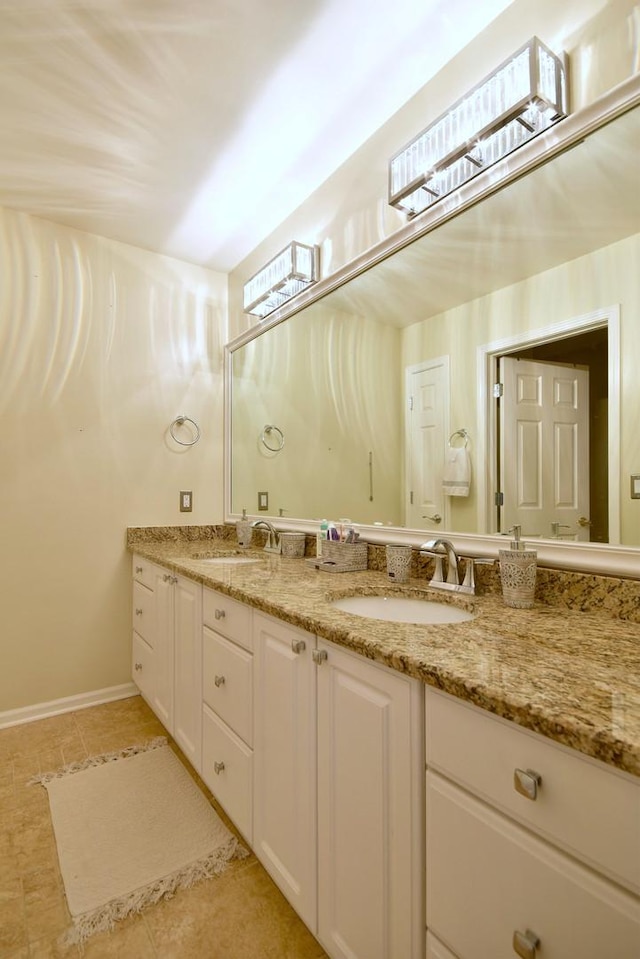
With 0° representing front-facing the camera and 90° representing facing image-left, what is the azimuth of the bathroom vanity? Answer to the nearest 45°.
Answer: approximately 45°

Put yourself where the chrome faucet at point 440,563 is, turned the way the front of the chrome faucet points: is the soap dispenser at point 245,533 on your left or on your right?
on your right

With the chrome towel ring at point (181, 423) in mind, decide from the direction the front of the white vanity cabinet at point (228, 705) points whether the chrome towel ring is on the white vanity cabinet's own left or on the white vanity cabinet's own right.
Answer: on the white vanity cabinet's own right

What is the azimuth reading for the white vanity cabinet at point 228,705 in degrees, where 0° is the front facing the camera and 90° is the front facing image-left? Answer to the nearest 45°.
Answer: approximately 45°

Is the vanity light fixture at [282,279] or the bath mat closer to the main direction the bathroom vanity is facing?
the bath mat

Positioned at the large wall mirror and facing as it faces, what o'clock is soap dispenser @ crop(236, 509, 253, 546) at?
The soap dispenser is roughly at 3 o'clock from the large wall mirror.
